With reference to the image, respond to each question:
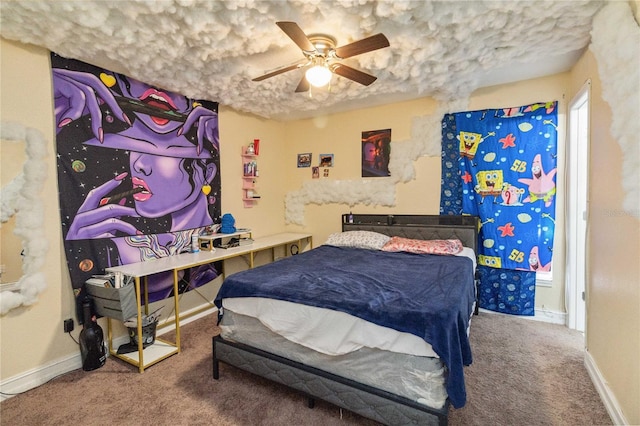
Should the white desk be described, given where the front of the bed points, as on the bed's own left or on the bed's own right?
on the bed's own right

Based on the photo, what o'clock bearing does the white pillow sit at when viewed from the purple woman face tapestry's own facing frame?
The white pillow is roughly at 11 o'clock from the purple woman face tapestry.

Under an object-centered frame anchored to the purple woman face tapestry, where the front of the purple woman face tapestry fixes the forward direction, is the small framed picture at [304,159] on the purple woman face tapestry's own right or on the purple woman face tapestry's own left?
on the purple woman face tapestry's own left

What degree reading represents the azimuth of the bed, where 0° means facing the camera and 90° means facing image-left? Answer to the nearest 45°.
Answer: approximately 45°

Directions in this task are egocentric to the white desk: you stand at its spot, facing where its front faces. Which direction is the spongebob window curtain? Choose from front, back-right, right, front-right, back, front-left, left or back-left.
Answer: front-left

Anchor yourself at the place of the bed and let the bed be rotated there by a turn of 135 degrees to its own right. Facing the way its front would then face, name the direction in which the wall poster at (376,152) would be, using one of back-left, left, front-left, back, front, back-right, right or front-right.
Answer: front

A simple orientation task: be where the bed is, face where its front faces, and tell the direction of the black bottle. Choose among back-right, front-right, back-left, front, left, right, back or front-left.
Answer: front-right
